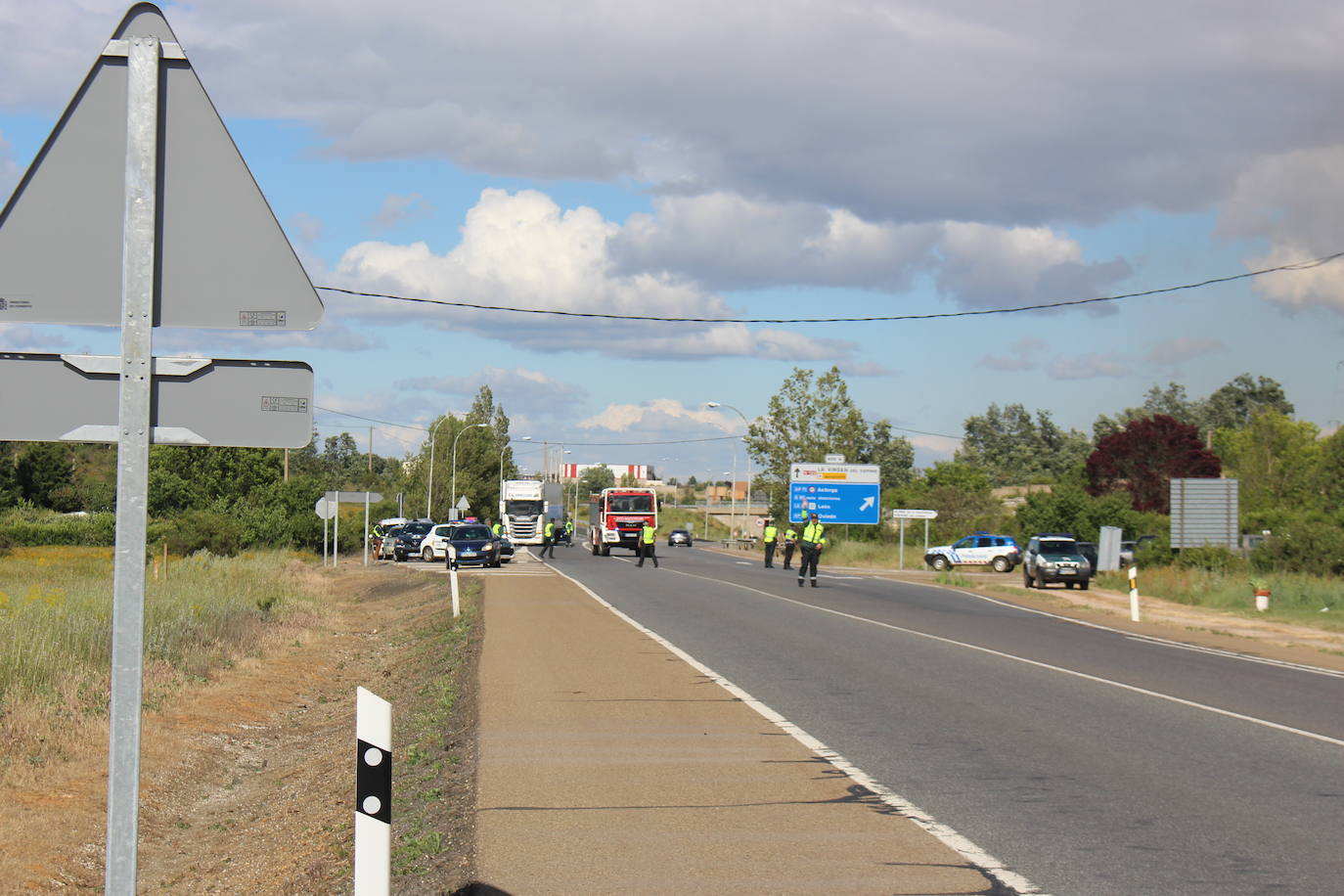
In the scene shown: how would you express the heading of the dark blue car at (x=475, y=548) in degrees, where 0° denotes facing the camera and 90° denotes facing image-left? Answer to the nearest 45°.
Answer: approximately 0°

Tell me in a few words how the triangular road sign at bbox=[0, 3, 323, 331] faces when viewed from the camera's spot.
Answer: facing away from the viewer

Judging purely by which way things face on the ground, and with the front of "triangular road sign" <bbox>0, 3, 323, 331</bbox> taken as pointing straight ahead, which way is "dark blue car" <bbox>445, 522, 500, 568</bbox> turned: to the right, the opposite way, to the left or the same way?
the opposite way

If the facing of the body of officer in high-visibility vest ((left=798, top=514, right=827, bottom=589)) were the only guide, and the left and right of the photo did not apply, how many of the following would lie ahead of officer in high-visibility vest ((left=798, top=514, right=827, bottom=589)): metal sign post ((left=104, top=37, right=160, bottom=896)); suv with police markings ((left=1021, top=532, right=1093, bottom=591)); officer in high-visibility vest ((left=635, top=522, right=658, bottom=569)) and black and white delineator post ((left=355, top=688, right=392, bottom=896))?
2

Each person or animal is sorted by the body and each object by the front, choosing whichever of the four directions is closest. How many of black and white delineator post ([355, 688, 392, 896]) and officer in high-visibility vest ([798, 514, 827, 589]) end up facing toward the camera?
2

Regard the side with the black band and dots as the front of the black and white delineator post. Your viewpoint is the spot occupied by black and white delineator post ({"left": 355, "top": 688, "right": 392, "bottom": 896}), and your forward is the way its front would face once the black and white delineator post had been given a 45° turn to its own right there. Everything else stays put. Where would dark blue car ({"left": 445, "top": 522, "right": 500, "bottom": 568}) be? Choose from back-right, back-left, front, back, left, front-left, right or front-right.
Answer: back-right

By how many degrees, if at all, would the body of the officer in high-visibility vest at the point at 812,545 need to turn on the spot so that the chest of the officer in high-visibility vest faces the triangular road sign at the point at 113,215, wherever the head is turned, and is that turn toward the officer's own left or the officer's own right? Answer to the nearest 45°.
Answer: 0° — they already face it

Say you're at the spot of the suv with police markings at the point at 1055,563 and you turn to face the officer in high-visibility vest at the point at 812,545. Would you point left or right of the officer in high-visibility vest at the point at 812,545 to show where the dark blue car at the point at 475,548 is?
right

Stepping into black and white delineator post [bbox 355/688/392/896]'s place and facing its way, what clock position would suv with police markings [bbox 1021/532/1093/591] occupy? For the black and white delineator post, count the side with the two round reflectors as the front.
The suv with police markings is roughly at 7 o'clock from the black and white delineator post.

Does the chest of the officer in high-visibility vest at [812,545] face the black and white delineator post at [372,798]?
yes

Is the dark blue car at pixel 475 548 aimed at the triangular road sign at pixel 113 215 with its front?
yes
